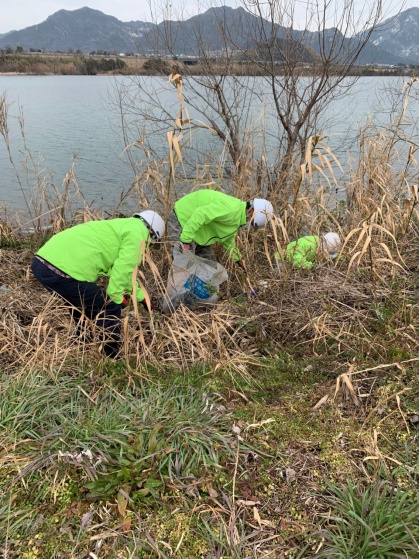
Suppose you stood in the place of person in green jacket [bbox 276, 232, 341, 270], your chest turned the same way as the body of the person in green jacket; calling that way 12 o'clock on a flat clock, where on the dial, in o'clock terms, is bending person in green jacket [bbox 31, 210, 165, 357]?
The bending person in green jacket is roughly at 5 o'clock from the person in green jacket.

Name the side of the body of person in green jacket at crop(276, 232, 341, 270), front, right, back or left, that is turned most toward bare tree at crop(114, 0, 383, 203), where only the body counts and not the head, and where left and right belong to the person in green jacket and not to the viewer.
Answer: left

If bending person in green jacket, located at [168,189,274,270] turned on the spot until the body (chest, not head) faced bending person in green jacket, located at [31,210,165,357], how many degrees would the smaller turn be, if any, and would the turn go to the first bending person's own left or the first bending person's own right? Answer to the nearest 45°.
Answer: approximately 135° to the first bending person's own right

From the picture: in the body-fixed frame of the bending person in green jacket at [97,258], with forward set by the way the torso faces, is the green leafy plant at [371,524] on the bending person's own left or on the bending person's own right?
on the bending person's own right

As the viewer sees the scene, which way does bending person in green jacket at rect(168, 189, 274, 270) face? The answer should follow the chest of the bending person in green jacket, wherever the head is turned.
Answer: to the viewer's right

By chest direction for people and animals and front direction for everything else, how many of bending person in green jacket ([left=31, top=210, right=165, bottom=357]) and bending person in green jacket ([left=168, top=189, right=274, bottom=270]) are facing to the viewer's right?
2

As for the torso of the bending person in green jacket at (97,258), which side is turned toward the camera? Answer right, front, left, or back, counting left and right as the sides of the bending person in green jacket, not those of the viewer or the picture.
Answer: right

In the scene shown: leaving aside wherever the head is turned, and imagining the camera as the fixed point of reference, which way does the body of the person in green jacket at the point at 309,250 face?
to the viewer's right

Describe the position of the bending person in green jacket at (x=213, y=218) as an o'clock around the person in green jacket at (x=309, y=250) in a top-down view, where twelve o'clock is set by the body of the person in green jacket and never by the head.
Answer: The bending person in green jacket is roughly at 6 o'clock from the person in green jacket.

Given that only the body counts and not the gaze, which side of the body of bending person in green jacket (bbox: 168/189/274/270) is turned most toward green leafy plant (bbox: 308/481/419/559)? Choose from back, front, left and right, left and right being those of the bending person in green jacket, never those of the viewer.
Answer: right

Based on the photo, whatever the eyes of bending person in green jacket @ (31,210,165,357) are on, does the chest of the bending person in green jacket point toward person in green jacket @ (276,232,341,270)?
yes

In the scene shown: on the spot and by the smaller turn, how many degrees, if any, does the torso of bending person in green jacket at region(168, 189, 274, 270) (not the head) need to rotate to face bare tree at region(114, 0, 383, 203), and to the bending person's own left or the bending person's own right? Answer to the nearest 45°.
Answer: approximately 90° to the bending person's own left

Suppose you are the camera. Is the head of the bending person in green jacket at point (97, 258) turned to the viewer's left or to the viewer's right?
to the viewer's right
